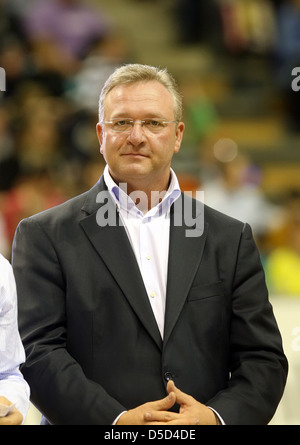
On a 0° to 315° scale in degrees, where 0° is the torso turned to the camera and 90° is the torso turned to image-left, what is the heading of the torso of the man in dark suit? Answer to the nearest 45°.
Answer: approximately 0°

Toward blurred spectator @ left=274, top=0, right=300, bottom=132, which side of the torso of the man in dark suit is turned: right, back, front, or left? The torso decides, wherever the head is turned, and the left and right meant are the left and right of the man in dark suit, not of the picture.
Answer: back

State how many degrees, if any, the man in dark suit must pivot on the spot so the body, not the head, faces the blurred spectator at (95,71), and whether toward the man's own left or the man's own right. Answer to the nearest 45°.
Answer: approximately 180°

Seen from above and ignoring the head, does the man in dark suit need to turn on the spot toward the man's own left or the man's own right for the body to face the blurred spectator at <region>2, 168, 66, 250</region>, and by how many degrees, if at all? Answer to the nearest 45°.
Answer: approximately 180°

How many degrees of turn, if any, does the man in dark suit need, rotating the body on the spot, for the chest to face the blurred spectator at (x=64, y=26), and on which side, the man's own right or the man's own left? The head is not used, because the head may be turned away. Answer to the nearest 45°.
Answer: approximately 180°

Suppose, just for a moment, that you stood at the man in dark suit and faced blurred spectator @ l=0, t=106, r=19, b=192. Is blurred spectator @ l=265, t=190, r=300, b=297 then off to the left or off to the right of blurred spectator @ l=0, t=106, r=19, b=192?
right

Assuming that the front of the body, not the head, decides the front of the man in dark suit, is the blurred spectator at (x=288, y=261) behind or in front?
behind

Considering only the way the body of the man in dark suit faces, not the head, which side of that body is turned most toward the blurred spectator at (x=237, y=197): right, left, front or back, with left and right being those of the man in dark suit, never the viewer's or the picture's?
back

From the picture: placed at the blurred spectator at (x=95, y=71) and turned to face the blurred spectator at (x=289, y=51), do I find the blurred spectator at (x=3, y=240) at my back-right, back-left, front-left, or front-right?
back-right
